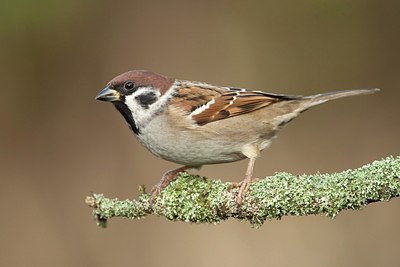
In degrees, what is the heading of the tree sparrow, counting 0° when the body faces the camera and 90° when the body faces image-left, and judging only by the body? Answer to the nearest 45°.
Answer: approximately 90°
